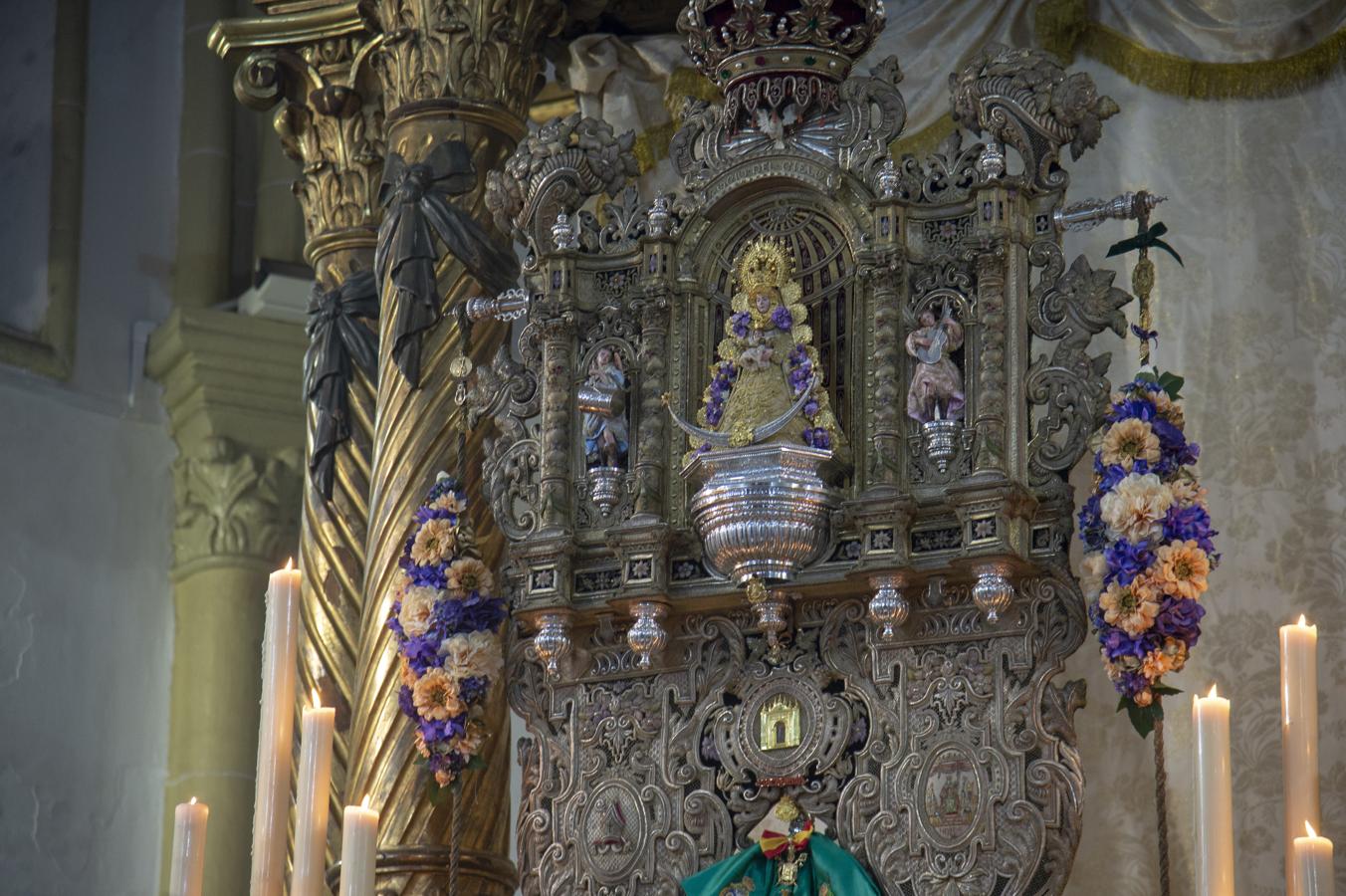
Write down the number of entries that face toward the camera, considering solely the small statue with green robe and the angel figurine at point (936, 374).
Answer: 2

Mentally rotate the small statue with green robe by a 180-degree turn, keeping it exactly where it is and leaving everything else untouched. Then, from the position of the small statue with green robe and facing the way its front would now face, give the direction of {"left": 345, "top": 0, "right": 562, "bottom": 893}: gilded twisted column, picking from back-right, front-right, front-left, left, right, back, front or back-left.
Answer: front-left

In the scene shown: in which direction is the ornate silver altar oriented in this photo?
toward the camera

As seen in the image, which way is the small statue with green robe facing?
toward the camera

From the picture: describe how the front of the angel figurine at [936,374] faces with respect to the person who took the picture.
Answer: facing the viewer

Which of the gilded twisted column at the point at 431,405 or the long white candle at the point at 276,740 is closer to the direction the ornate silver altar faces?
the long white candle
